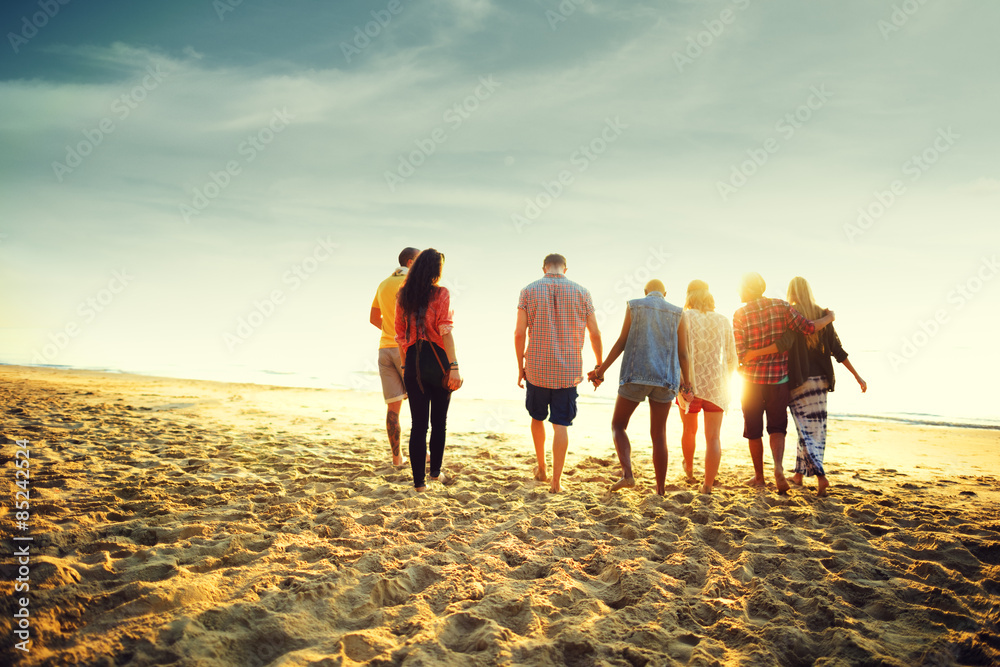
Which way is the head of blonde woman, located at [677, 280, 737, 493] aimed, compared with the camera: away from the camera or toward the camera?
away from the camera

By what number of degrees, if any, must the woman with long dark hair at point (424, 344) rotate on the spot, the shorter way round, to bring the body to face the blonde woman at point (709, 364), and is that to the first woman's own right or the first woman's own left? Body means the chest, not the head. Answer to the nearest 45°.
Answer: approximately 90° to the first woman's own right

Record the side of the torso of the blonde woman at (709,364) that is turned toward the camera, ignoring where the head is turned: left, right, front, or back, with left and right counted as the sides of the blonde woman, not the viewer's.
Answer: back

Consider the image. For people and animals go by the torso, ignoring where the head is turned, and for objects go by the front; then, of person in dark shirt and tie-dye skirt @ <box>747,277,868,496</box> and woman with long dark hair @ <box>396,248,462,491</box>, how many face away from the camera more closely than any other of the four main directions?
2

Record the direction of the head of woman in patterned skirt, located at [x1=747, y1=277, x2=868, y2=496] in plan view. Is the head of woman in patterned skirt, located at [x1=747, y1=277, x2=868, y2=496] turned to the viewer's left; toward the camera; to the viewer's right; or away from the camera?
away from the camera

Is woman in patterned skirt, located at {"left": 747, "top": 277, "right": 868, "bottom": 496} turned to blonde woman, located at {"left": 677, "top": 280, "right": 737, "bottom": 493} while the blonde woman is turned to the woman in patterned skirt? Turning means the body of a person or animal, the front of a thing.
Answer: no

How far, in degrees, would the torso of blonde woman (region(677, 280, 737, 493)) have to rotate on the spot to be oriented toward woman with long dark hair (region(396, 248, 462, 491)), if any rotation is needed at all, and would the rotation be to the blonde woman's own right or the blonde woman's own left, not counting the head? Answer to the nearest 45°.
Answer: approximately 135° to the blonde woman's own left

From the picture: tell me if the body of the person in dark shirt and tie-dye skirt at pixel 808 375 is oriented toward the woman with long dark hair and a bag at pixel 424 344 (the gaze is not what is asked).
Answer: no

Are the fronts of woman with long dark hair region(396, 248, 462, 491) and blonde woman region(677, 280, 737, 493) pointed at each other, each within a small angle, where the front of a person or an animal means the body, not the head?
no

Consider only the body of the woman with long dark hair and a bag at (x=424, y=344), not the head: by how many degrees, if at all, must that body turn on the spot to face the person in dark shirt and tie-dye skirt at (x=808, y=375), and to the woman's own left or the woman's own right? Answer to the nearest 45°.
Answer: approximately 90° to the woman's own right

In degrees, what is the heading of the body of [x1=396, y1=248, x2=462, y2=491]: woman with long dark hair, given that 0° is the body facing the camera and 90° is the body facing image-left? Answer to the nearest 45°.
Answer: approximately 180°

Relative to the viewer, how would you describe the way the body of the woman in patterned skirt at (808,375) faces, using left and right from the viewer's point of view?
facing away from the viewer

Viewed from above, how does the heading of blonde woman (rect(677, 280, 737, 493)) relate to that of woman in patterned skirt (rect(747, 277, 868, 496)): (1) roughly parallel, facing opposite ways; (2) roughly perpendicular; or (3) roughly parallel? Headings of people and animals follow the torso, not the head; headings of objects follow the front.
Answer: roughly parallel
